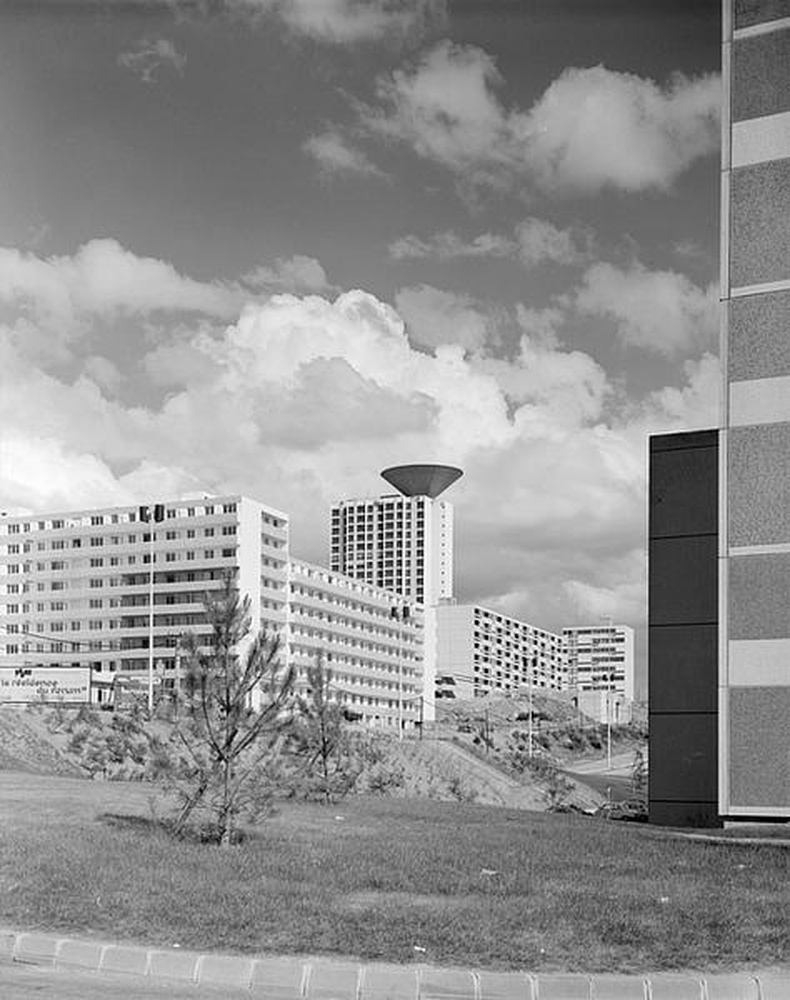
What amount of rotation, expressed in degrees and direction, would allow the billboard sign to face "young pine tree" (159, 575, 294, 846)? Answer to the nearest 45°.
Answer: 0° — it already faces it

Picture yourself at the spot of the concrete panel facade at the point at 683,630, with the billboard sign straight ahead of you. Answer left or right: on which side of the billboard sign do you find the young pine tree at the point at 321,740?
left

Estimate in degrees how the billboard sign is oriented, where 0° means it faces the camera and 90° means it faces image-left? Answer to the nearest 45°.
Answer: approximately 0°

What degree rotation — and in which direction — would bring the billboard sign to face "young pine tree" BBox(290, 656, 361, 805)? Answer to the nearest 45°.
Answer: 0° — it already faces it
